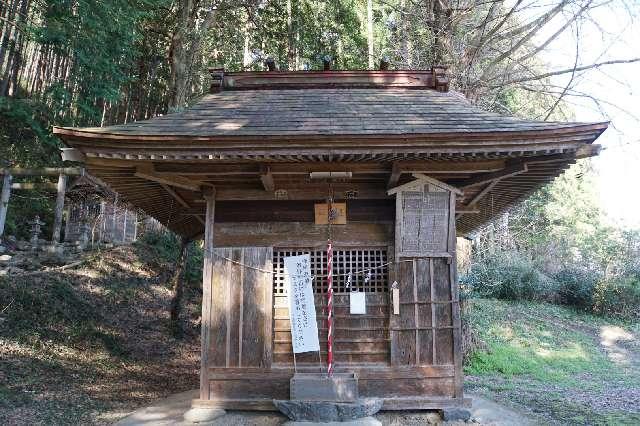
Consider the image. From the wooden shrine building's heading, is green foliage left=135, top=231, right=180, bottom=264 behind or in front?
behind

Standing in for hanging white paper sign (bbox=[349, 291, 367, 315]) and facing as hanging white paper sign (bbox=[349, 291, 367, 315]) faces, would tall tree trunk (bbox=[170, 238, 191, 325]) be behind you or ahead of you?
behind

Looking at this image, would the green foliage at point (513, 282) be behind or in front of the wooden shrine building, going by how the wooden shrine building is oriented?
behind

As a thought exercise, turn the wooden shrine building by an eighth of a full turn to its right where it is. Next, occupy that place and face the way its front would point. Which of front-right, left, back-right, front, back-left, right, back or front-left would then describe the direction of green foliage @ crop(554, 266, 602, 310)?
back

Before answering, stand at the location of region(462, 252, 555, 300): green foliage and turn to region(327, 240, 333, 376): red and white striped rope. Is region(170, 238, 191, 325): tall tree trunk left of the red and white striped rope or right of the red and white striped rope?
right

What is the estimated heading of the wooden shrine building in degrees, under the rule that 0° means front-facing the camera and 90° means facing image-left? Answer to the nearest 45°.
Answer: approximately 0°

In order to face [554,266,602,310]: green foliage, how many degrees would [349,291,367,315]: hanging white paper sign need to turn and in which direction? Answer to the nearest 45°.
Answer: approximately 135° to its left

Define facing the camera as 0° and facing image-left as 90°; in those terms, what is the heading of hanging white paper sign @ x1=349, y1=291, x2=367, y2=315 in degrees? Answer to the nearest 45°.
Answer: approximately 0°

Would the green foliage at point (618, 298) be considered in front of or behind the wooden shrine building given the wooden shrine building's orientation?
behind
